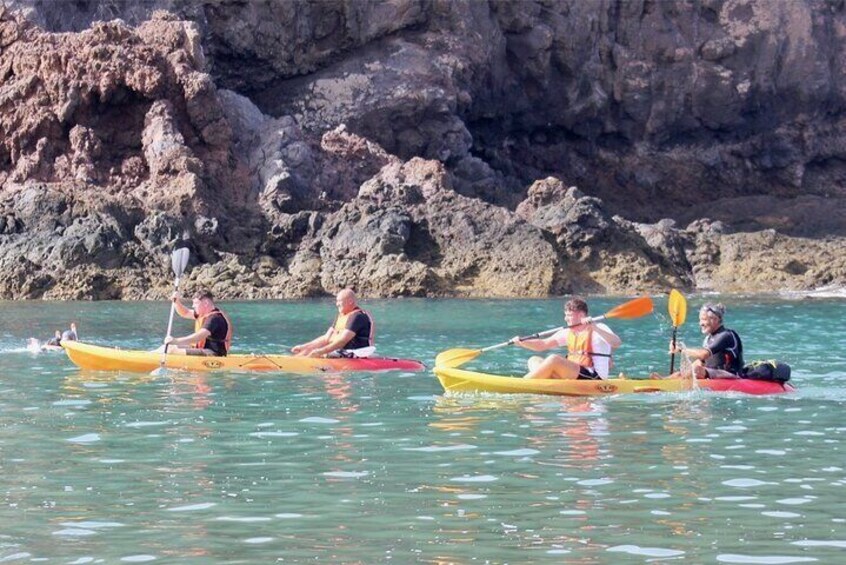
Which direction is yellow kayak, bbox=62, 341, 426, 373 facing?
to the viewer's left

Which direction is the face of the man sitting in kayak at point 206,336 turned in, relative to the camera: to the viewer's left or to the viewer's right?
to the viewer's left

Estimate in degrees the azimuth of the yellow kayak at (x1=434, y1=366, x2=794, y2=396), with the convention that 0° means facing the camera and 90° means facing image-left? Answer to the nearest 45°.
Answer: approximately 90°

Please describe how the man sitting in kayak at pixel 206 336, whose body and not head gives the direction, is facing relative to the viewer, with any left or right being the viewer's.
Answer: facing to the left of the viewer

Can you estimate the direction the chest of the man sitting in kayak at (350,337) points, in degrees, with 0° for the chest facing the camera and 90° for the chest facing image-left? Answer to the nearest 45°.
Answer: approximately 90°

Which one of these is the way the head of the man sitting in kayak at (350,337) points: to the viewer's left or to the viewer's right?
to the viewer's left

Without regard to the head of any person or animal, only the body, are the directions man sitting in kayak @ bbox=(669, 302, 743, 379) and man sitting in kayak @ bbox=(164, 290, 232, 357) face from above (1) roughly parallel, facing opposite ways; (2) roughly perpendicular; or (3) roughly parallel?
roughly parallel

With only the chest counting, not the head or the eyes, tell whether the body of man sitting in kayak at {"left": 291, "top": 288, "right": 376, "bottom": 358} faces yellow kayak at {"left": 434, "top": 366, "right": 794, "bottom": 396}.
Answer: no

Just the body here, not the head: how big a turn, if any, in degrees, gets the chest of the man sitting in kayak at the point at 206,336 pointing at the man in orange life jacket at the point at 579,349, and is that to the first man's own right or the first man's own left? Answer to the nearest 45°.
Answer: approximately 135° to the first man's own left

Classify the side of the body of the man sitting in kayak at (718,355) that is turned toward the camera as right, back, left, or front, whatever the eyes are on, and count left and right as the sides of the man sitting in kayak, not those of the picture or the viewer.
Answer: left

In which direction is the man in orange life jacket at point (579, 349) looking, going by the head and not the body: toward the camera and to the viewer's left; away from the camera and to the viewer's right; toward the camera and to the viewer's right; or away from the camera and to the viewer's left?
toward the camera and to the viewer's left

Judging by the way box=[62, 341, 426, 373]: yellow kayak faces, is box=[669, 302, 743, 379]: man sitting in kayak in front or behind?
behind

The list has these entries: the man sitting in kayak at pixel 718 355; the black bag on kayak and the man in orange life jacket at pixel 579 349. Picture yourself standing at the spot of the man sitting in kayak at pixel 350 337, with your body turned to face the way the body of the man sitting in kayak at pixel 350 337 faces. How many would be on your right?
0

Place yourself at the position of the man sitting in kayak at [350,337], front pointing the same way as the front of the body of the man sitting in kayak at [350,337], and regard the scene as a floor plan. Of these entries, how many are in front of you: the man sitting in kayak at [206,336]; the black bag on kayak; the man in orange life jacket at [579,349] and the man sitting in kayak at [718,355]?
1

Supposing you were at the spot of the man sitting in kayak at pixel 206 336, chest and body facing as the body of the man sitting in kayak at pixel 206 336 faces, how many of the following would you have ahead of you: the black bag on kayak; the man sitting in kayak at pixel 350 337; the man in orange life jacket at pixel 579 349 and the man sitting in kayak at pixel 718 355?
0

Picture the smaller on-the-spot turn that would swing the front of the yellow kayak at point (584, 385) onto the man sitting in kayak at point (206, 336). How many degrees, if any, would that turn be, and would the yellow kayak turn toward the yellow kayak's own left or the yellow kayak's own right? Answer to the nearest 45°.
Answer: approximately 45° to the yellow kayak's own right

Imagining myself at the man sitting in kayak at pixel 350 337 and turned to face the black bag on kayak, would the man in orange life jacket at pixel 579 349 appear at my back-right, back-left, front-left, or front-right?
front-right
